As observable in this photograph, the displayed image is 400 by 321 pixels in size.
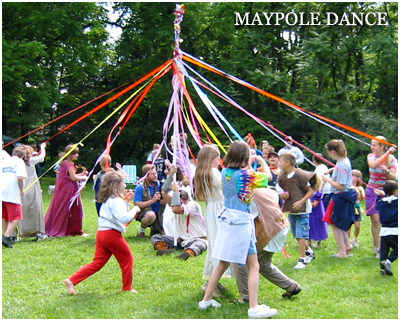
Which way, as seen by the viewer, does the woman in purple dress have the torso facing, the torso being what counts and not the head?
to the viewer's right

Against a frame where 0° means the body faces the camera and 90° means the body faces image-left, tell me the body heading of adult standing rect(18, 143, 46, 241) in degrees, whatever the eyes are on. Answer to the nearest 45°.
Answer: approximately 270°

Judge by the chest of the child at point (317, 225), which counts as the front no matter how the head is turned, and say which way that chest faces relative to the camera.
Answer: to the viewer's left

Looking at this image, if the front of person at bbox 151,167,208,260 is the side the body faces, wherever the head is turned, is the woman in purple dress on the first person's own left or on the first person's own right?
on the first person's own right

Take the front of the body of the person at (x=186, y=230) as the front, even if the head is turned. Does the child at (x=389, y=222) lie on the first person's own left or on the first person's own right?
on the first person's own left
